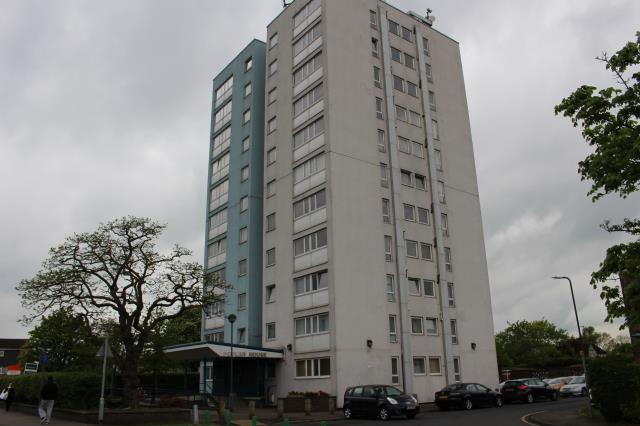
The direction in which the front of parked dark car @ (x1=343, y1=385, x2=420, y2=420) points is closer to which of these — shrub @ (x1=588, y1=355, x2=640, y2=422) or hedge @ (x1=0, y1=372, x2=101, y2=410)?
the shrub

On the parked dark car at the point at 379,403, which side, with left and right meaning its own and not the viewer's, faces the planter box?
back

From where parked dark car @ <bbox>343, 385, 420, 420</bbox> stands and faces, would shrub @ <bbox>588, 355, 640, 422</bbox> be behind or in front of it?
in front

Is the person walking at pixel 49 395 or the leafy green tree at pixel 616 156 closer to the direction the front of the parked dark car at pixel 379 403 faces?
the leafy green tree

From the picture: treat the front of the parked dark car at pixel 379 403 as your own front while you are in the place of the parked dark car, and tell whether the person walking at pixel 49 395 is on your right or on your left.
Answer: on your right

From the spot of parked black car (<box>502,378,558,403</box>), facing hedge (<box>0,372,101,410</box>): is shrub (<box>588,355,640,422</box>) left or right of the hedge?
left

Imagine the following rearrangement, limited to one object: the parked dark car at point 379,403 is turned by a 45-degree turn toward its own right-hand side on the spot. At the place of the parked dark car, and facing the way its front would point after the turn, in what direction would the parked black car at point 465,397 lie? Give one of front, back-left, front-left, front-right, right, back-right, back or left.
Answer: back-left

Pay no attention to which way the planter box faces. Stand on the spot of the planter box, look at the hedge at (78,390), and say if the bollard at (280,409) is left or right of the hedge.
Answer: left

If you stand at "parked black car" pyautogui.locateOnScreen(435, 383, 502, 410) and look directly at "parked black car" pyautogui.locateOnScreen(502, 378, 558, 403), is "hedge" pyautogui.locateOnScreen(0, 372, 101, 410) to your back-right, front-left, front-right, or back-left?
back-left

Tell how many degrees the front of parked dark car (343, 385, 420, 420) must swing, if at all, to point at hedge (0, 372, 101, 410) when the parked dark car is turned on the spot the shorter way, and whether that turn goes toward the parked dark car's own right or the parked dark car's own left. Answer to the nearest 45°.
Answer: approximately 135° to the parked dark car's own right

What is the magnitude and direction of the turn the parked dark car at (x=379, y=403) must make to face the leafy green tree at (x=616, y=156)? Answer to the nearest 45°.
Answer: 0° — it already faces it
